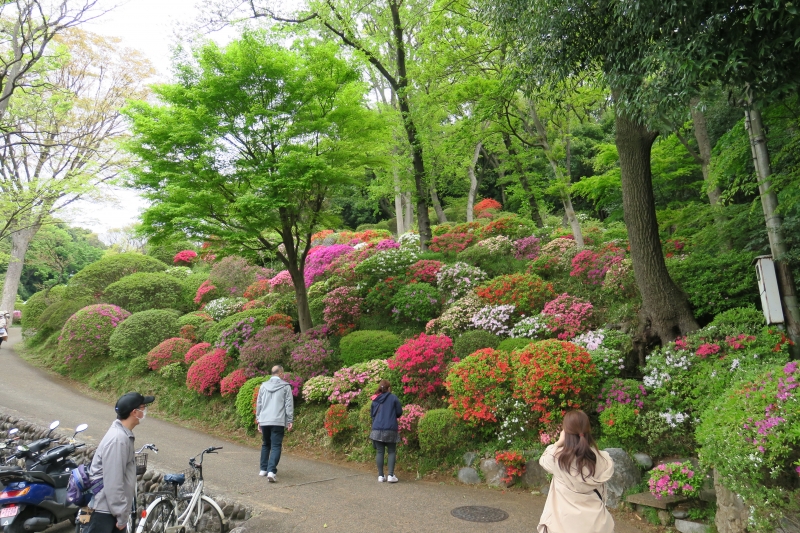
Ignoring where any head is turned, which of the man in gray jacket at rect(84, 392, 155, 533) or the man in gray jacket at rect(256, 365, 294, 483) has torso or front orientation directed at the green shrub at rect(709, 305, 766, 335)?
the man in gray jacket at rect(84, 392, 155, 533)

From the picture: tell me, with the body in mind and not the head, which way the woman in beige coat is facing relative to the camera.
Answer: away from the camera

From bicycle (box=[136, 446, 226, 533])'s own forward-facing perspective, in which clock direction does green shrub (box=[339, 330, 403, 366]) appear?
The green shrub is roughly at 12 o'clock from the bicycle.

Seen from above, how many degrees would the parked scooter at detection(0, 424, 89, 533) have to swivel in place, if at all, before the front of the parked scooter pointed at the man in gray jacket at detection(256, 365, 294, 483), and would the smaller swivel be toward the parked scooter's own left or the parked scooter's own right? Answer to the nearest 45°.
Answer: approximately 45° to the parked scooter's own right

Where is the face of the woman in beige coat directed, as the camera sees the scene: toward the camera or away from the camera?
away from the camera

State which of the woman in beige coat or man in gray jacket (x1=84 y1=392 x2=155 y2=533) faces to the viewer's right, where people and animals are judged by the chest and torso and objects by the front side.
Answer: the man in gray jacket

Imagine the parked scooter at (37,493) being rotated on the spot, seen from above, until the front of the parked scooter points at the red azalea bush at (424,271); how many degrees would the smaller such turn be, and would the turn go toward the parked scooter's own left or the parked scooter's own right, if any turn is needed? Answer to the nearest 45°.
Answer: approximately 45° to the parked scooter's own right

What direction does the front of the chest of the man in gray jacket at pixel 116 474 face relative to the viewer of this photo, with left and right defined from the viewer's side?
facing to the right of the viewer

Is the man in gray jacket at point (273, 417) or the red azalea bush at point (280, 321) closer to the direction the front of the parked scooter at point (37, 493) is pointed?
the red azalea bush
